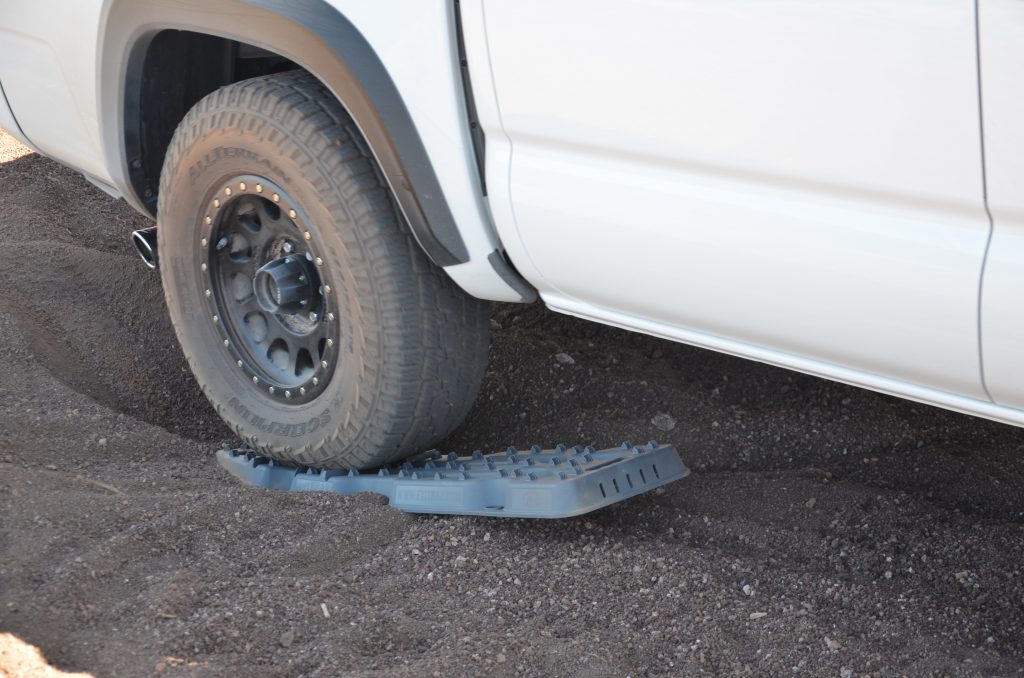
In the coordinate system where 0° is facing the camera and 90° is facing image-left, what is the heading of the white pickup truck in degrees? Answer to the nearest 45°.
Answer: approximately 315°
